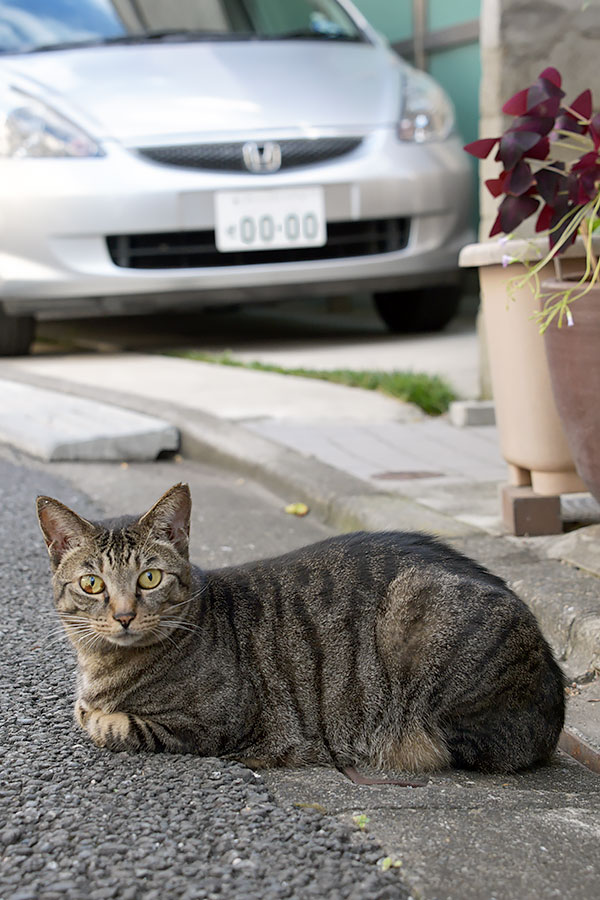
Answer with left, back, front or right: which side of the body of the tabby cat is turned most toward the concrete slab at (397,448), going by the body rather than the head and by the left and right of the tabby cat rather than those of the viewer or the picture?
right

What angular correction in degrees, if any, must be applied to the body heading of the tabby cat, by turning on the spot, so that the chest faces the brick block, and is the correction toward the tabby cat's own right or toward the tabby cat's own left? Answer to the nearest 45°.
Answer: approximately 135° to the tabby cat's own right

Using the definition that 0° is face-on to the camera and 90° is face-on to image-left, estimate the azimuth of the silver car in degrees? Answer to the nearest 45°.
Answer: approximately 315°

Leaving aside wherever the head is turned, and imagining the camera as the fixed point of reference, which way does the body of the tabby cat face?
to the viewer's left

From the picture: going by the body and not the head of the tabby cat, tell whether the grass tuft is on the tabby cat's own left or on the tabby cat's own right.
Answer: on the tabby cat's own right

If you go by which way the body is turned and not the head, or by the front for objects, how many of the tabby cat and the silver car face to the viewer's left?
1

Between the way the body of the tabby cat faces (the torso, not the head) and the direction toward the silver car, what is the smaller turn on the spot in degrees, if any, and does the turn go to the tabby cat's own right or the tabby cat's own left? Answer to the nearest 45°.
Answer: approximately 90° to the tabby cat's own right

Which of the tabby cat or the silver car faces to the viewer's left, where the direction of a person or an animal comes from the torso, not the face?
the tabby cat

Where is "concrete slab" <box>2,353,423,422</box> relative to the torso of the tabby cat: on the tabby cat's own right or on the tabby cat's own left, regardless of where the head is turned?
on the tabby cat's own right

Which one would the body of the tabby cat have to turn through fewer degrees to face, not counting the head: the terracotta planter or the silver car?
the silver car

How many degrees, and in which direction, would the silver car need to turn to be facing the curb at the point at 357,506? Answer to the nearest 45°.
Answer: approximately 45° to its right
